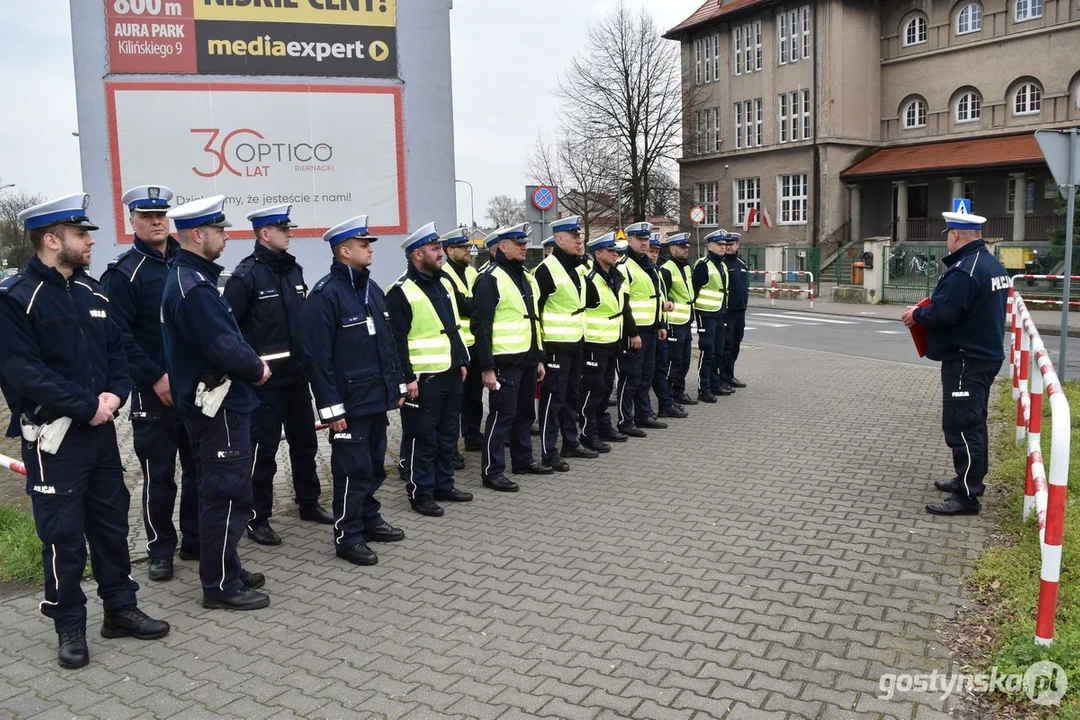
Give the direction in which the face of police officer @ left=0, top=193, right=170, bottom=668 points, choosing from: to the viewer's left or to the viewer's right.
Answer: to the viewer's right

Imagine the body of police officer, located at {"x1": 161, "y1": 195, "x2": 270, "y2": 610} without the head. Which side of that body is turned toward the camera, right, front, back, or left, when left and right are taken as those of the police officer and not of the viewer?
right

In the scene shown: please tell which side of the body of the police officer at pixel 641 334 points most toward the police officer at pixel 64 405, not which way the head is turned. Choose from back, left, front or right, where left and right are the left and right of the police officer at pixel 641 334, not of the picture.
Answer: right

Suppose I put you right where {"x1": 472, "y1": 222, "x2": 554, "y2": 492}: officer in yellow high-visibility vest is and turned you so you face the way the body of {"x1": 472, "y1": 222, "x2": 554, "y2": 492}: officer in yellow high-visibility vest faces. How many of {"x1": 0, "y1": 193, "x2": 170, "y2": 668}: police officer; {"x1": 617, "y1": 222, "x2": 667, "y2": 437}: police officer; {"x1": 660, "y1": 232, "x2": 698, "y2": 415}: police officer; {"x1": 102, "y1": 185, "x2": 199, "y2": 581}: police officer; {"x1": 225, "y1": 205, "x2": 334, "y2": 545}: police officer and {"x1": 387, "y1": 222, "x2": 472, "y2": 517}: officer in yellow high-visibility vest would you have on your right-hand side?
4

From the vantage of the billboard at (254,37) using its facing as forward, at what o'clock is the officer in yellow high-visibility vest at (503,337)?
The officer in yellow high-visibility vest is roughly at 11 o'clock from the billboard.

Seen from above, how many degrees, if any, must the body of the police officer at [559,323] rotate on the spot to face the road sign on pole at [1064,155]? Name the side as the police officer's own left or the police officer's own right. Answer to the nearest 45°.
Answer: approximately 45° to the police officer's own left

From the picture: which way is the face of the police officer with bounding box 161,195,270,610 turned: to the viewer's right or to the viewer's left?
to the viewer's right

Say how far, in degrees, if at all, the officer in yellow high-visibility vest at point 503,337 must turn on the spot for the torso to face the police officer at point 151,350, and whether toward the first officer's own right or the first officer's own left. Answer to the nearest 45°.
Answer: approximately 90° to the first officer's own right

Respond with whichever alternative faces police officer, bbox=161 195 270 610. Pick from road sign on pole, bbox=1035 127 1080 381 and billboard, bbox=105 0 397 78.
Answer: the billboard

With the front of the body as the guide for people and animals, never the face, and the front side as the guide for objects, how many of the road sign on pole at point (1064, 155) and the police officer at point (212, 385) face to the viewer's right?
1

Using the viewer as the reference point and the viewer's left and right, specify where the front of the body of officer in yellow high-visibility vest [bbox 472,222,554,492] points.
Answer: facing the viewer and to the right of the viewer

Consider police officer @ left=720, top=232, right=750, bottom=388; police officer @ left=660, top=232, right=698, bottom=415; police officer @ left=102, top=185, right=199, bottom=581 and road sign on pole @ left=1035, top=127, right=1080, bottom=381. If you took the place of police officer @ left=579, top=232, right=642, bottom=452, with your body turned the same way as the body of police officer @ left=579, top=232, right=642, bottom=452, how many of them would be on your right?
1

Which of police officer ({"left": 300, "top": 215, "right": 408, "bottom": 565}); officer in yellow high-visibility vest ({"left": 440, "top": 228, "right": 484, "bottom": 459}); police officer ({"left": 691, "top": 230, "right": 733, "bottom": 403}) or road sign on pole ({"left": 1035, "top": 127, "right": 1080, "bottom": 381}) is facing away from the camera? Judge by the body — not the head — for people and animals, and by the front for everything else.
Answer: the road sign on pole

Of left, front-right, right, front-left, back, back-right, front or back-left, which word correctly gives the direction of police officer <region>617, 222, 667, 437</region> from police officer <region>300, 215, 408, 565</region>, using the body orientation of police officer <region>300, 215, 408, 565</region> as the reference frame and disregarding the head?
left
